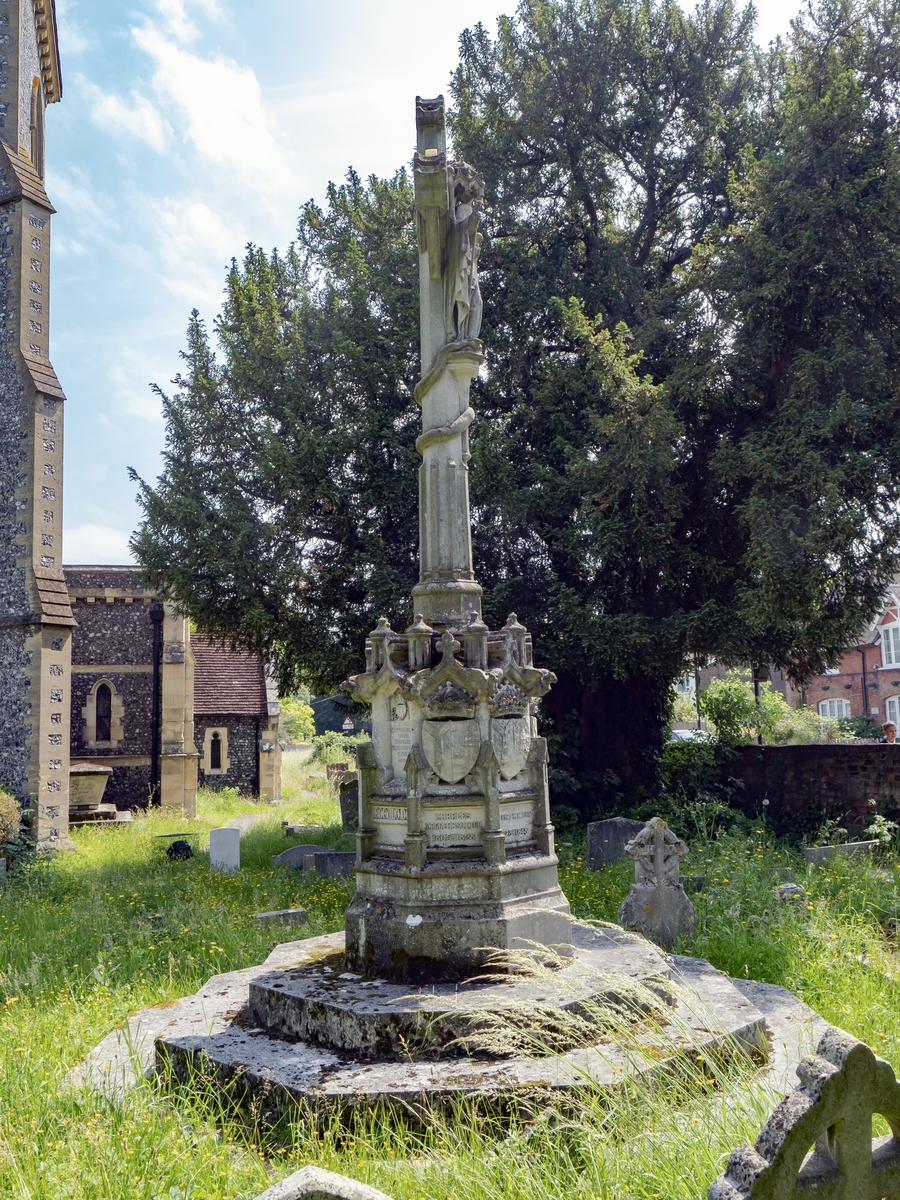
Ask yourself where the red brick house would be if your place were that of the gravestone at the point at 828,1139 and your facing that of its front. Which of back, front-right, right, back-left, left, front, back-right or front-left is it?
back-left
